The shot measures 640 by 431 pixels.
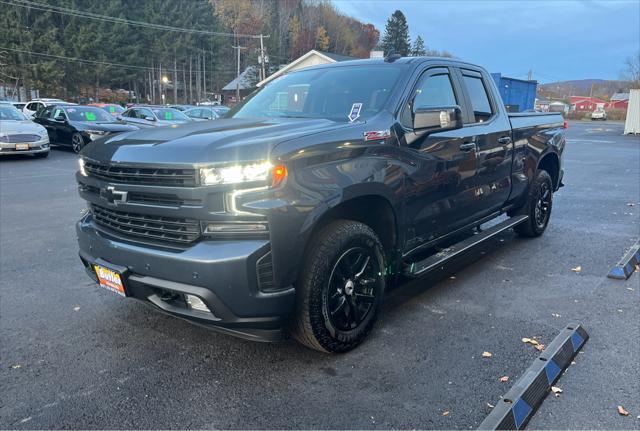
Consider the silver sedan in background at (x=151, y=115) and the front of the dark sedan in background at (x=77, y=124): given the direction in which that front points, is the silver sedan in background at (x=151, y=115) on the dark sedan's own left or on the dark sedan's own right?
on the dark sedan's own left

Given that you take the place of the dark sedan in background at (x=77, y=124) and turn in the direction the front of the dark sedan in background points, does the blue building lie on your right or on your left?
on your left

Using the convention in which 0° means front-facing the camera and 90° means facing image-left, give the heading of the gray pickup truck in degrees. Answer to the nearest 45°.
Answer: approximately 45°

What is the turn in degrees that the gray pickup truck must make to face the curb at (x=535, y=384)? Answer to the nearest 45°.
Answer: approximately 45° to its left
